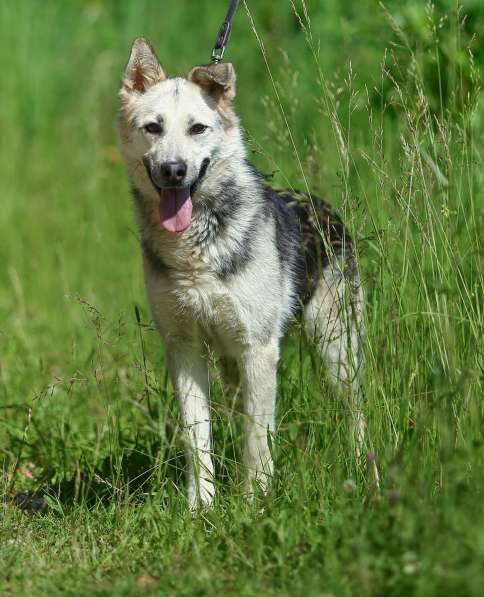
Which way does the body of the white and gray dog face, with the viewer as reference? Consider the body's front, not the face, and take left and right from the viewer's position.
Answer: facing the viewer and to the left of the viewer
